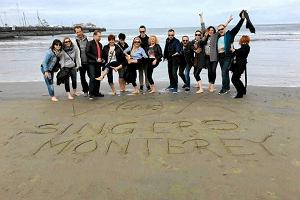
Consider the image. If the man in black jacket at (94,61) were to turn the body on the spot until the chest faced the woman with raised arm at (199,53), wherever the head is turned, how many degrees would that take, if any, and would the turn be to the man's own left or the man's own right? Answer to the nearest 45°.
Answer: approximately 45° to the man's own left

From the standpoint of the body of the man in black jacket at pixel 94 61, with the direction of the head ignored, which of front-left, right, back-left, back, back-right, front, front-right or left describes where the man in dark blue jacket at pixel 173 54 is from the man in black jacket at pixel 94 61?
front-left

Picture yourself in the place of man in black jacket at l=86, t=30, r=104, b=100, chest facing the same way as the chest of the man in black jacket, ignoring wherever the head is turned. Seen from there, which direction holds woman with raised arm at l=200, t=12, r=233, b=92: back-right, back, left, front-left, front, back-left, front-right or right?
front-left
